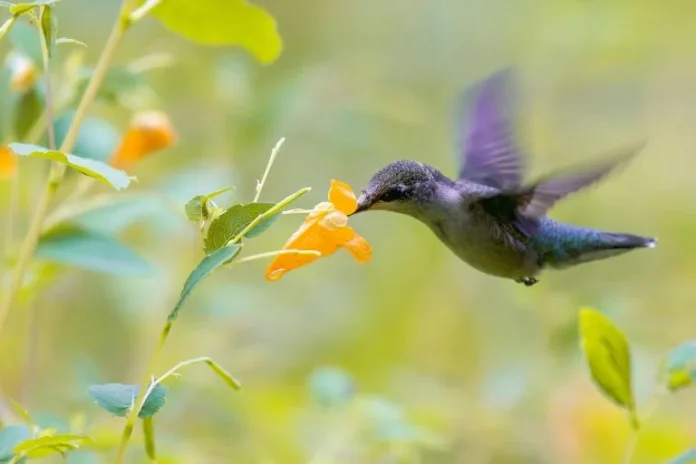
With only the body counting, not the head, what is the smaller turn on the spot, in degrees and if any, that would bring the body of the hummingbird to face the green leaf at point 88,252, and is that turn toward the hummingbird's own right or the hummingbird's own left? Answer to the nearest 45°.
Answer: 0° — it already faces it

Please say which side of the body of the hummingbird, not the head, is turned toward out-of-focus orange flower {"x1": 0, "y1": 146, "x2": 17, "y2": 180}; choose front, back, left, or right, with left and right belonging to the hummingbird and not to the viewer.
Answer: front

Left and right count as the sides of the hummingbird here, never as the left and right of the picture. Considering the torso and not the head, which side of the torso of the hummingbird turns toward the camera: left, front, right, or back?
left

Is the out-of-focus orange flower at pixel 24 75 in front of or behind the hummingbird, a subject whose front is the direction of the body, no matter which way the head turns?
in front

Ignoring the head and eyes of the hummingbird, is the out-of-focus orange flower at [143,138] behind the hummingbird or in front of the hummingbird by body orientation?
in front

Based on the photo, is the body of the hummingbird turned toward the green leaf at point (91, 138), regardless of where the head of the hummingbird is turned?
yes
